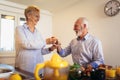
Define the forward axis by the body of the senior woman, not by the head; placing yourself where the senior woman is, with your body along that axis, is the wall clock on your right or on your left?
on your left

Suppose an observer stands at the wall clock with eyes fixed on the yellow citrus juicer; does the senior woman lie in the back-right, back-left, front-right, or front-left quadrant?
front-right

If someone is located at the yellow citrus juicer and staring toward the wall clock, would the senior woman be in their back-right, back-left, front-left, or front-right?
front-left

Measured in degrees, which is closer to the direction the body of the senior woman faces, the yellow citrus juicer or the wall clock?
the yellow citrus juicer

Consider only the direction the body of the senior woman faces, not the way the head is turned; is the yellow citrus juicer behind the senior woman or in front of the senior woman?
in front

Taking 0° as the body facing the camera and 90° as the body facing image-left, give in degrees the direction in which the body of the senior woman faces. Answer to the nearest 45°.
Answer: approximately 315°

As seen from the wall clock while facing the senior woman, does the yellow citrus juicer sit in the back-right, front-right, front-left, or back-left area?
front-left

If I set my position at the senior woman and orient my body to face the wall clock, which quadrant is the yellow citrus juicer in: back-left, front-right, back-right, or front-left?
back-right

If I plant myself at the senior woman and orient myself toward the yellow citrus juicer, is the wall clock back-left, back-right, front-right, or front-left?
back-left

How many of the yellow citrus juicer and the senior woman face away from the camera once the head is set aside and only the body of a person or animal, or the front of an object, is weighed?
0
